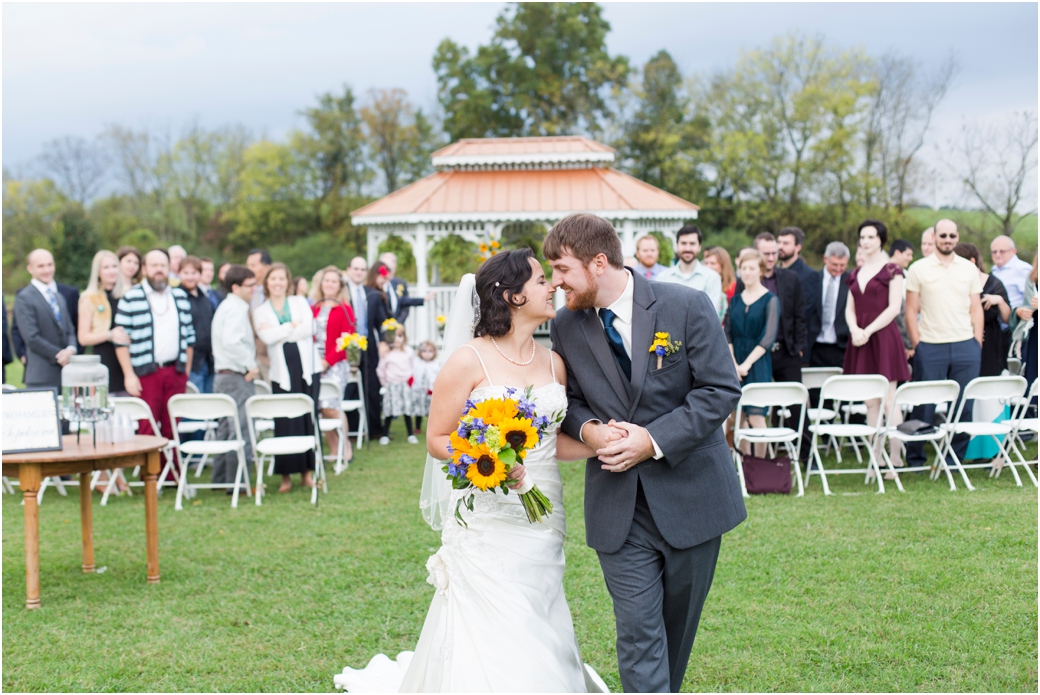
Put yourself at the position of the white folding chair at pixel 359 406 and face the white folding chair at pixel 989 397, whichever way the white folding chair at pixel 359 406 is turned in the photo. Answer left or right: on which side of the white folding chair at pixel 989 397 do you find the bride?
right

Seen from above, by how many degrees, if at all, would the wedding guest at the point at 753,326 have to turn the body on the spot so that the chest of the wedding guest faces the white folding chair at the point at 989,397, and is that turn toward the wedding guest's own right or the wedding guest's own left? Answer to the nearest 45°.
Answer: approximately 135° to the wedding guest's own left

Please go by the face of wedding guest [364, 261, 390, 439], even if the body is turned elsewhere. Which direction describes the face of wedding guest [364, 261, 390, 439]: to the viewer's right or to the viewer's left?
to the viewer's right

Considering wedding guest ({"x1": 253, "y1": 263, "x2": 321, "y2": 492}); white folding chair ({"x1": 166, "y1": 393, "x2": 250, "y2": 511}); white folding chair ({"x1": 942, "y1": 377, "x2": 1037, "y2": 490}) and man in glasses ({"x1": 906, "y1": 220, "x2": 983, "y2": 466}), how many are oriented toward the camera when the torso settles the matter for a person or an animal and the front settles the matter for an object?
2

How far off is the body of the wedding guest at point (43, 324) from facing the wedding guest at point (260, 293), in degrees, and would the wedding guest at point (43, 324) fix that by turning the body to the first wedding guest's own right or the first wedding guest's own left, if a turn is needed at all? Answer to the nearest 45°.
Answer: approximately 45° to the first wedding guest's own left

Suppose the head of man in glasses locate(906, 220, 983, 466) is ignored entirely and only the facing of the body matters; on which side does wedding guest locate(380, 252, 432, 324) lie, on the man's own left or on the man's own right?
on the man's own right

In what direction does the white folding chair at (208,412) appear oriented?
away from the camera

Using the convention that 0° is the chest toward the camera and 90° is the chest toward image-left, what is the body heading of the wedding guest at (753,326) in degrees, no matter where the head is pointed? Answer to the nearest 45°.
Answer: approximately 45°

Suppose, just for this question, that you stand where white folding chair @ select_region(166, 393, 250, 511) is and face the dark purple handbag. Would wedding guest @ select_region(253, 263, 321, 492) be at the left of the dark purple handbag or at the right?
left

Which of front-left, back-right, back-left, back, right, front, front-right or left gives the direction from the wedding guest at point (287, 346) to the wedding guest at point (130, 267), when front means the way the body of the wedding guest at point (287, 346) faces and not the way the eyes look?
back-right

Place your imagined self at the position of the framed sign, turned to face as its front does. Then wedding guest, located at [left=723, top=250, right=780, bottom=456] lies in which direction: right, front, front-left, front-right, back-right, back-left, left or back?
left

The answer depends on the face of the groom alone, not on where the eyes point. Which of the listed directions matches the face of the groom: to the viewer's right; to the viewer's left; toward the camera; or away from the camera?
to the viewer's left
